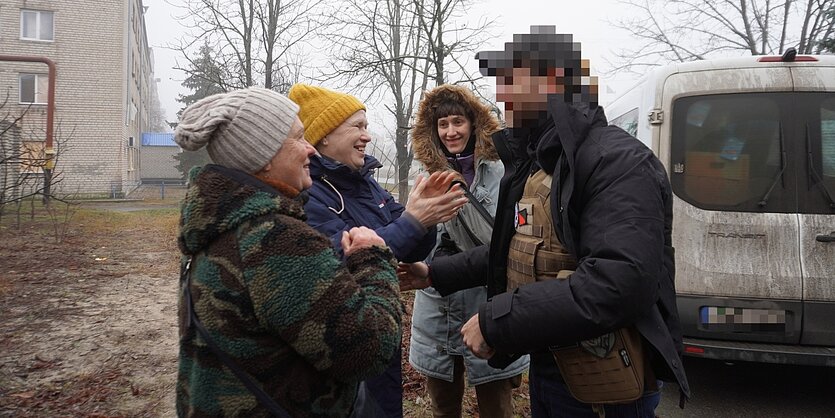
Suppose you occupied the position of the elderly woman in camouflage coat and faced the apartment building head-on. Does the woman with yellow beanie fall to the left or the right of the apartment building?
right

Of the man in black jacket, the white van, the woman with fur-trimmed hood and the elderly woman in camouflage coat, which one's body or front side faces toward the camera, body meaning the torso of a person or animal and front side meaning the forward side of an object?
the woman with fur-trimmed hood

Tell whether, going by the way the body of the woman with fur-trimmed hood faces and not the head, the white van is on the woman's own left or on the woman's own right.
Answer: on the woman's own left

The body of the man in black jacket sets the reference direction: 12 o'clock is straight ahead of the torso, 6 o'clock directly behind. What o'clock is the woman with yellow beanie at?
The woman with yellow beanie is roughly at 1 o'clock from the man in black jacket.

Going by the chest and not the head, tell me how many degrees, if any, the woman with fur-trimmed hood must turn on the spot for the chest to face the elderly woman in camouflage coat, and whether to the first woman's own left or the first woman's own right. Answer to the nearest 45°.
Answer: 0° — they already face them

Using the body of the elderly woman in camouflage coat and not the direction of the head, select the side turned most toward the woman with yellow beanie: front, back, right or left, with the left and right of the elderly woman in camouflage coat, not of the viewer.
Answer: left

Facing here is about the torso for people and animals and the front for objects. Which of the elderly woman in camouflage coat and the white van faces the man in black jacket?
the elderly woman in camouflage coat

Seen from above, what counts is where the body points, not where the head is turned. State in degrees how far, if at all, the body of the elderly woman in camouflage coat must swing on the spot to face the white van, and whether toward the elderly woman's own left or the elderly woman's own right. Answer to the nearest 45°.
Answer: approximately 45° to the elderly woman's own left

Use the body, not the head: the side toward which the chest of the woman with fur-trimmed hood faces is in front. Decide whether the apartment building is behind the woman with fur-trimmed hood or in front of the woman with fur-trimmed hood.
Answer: behind

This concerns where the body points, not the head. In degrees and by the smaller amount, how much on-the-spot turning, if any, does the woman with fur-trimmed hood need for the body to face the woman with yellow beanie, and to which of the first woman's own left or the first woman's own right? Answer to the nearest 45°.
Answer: approximately 45° to the first woman's own right

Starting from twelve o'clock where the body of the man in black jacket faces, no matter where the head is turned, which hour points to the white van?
The white van is roughly at 4 o'clock from the man in black jacket.

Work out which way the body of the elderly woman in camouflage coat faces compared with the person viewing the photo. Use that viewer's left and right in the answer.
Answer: facing to the right of the viewer

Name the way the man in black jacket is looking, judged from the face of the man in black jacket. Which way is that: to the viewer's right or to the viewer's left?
to the viewer's left

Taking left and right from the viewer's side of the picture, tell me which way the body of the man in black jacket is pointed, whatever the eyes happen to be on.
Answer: facing to the left of the viewer

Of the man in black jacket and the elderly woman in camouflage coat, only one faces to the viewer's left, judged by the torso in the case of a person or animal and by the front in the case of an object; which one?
the man in black jacket

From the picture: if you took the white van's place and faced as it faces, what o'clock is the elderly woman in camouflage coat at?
The elderly woman in camouflage coat is roughly at 8 o'clock from the white van.
